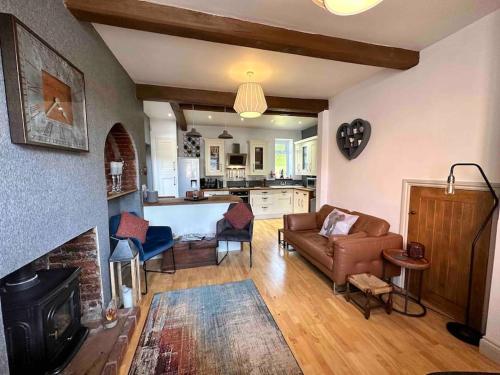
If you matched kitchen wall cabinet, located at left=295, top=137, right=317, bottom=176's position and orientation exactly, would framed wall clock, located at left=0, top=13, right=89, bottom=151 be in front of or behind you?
in front

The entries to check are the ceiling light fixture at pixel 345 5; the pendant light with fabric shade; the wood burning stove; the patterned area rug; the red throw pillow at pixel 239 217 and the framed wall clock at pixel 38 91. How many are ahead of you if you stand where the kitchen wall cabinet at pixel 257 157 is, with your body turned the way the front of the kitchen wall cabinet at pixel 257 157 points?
6

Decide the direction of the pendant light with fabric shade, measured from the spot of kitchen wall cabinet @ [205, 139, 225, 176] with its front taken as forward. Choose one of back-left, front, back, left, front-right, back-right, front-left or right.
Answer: front

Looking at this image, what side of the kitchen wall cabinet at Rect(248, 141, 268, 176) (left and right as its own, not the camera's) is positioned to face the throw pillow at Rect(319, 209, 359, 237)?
front

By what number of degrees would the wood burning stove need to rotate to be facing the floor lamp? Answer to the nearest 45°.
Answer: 0° — it already faces it

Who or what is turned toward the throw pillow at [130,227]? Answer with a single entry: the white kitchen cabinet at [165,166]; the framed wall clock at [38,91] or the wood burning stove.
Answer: the white kitchen cabinet

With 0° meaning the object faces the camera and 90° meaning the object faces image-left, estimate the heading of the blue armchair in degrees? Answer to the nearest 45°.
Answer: approximately 315°

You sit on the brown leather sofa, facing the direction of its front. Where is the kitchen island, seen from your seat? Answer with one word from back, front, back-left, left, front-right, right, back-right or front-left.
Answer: front-right

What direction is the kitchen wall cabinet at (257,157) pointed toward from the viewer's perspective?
toward the camera

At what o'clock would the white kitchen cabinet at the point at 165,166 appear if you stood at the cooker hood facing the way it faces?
The white kitchen cabinet is roughly at 3 o'clock from the cooker hood.

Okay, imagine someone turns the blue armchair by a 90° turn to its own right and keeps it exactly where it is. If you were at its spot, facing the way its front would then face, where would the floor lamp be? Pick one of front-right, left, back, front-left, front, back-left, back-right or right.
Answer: left

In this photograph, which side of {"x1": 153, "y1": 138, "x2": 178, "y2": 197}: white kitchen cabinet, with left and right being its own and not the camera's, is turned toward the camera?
front

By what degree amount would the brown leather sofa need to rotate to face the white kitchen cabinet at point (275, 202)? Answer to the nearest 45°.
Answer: approximately 90° to its right

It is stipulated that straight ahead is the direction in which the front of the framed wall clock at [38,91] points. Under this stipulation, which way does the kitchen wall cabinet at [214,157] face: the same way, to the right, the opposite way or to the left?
to the right

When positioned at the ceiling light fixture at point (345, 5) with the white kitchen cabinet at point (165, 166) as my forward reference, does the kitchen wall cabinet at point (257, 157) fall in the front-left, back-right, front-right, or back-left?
front-right

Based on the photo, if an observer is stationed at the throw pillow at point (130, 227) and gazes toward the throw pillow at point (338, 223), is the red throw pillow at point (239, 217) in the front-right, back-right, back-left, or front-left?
front-left

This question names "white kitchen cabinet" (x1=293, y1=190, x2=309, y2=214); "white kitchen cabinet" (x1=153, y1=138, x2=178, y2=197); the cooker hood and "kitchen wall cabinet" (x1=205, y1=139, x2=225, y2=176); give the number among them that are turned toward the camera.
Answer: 4

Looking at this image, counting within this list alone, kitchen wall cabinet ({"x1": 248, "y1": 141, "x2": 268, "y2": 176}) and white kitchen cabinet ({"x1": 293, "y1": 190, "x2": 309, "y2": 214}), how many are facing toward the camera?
2

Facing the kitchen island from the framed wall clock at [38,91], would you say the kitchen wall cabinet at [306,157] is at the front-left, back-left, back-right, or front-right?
front-right
